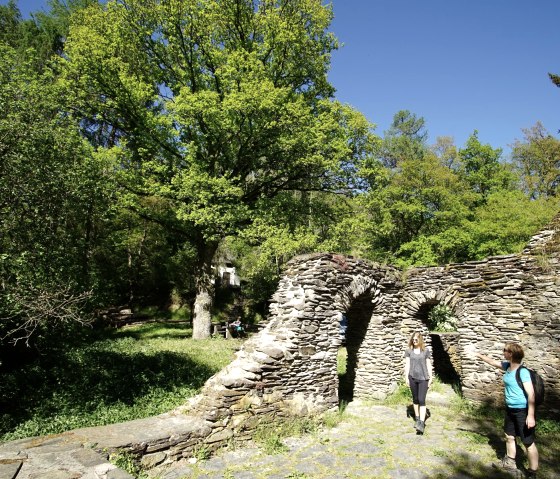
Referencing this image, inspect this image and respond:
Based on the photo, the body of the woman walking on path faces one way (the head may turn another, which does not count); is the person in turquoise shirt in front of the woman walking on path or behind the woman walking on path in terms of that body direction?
in front

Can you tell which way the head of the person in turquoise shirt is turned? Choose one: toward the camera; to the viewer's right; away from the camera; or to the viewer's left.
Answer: to the viewer's left

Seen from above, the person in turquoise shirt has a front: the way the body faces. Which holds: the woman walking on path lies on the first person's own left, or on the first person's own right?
on the first person's own right

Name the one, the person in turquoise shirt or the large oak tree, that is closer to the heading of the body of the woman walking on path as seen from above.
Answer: the person in turquoise shirt

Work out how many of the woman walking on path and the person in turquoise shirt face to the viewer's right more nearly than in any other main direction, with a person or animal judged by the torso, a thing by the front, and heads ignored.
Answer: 0

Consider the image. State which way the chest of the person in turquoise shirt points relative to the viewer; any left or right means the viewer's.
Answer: facing the viewer and to the left of the viewer

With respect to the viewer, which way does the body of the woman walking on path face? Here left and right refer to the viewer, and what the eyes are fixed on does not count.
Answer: facing the viewer

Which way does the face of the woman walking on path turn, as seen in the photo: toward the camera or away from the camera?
toward the camera
